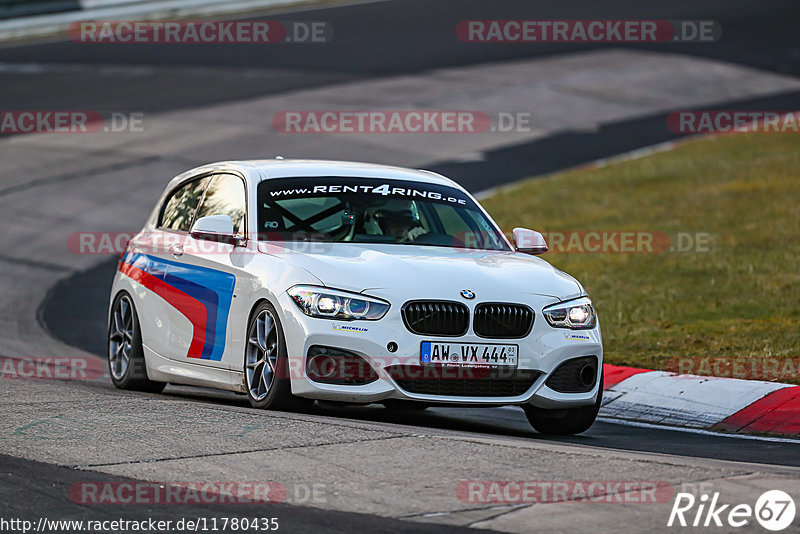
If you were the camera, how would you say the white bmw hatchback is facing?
facing the viewer and to the right of the viewer
